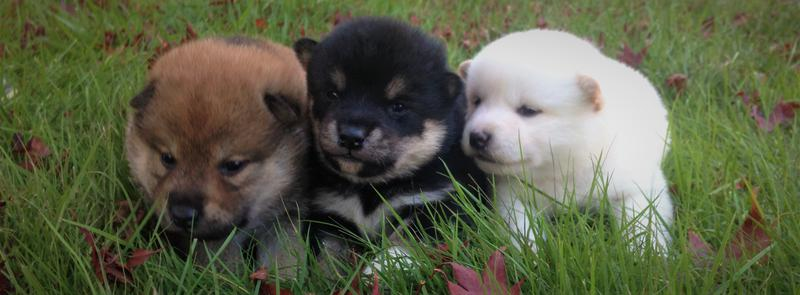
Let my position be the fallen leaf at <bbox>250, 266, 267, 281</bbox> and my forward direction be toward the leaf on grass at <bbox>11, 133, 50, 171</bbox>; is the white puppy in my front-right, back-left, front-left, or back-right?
back-right

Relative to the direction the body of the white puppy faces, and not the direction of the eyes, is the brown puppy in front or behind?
in front

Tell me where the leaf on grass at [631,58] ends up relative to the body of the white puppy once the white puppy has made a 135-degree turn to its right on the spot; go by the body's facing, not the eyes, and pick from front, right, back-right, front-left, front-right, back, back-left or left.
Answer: front

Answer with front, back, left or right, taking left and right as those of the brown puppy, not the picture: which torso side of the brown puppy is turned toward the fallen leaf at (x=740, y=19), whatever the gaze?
back

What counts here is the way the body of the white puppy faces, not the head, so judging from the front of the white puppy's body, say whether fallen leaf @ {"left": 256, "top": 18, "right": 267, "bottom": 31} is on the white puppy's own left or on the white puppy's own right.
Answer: on the white puppy's own right

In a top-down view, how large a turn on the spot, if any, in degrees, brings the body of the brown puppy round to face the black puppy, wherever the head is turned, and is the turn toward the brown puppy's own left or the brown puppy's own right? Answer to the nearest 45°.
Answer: approximately 135° to the brown puppy's own left

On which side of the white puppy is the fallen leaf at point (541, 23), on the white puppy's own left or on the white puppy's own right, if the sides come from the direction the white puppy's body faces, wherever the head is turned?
on the white puppy's own right

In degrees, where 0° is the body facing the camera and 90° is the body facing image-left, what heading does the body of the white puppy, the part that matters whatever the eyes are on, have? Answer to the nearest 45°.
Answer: approximately 45°

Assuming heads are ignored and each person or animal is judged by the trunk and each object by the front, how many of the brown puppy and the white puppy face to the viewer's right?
0

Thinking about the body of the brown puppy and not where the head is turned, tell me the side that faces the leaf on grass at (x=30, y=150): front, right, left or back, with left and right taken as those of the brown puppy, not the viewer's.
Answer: right

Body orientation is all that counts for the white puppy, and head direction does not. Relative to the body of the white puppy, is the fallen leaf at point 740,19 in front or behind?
behind
